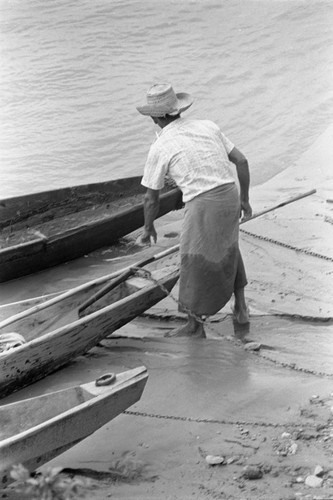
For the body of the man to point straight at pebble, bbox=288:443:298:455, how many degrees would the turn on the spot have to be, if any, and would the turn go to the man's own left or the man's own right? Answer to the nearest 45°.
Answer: approximately 135° to the man's own left

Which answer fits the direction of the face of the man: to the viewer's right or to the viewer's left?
to the viewer's left

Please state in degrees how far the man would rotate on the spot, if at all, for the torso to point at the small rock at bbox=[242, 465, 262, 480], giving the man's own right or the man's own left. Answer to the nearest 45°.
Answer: approximately 135° to the man's own left

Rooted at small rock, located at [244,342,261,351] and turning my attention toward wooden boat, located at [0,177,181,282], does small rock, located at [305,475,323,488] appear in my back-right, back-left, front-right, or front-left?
back-left

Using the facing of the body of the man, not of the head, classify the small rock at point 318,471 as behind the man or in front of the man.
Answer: behind

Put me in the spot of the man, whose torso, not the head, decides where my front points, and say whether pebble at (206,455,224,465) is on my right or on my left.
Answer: on my left

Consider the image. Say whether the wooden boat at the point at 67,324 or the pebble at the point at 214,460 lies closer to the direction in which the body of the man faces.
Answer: the wooden boat

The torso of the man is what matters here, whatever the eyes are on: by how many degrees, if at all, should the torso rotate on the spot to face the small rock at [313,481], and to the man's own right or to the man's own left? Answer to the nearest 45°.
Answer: approximately 135° to the man's own left

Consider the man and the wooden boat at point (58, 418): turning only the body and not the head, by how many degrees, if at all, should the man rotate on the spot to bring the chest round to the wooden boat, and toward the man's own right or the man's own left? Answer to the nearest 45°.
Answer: approximately 90° to the man's own left

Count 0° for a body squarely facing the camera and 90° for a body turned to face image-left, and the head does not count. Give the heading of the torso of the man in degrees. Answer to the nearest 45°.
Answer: approximately 135°

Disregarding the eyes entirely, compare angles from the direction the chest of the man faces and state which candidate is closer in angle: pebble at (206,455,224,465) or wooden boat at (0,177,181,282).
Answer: the wooden boat
